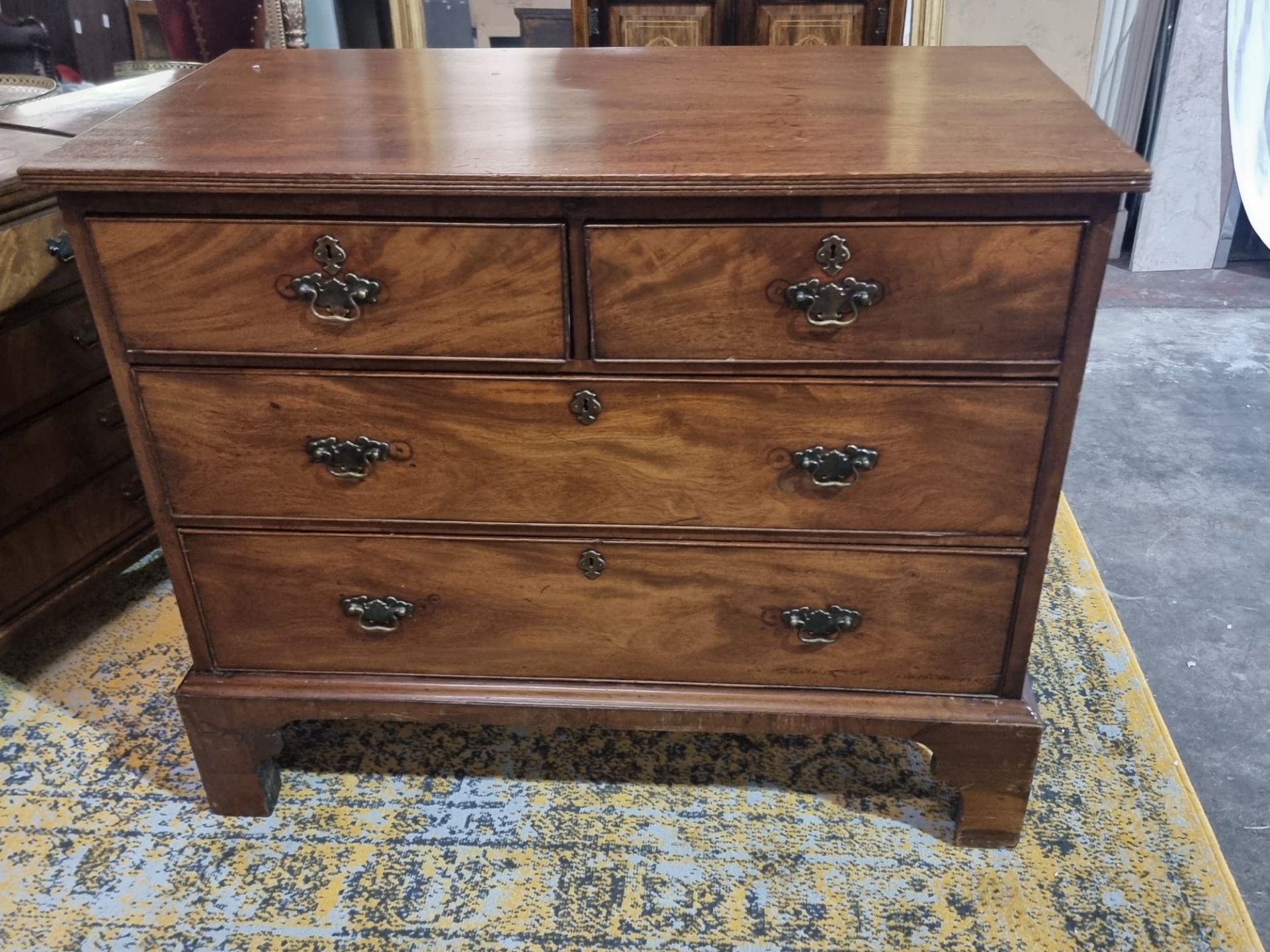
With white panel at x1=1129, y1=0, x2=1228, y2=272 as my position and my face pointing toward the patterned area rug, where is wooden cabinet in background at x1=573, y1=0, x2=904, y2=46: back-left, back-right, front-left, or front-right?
front-right

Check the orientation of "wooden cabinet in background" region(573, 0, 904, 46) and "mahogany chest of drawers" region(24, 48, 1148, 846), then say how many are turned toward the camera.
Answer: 2

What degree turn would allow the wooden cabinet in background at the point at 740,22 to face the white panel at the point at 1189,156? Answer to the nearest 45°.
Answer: approximately 90° to its left

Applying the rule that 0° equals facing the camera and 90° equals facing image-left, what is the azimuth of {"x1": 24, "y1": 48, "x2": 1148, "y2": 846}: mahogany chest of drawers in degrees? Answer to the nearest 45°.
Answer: approximately 0°

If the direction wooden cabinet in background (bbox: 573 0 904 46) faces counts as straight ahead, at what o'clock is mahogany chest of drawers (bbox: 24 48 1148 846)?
The mahogany chest of drawers is roughly at 12 o'clock from the wooden cabinet in background.

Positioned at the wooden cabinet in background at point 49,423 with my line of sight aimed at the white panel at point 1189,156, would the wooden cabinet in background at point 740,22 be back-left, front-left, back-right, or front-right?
front-left

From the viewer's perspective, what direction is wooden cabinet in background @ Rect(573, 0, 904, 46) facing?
toward the camera

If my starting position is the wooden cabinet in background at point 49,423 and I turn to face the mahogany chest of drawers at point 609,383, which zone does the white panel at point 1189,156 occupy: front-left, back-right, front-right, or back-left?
front-left

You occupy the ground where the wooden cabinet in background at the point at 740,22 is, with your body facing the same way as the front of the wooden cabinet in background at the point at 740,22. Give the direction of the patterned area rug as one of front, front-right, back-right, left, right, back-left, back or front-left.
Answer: front

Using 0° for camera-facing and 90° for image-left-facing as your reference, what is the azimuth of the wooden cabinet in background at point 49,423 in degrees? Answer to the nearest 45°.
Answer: approximately 315°

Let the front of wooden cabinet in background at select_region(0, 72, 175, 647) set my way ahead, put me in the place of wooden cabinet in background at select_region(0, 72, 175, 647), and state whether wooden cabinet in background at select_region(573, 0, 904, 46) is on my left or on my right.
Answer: on my left

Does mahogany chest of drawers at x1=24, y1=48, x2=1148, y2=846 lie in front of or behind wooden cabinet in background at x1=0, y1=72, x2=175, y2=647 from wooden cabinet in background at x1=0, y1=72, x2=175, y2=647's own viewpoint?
in front

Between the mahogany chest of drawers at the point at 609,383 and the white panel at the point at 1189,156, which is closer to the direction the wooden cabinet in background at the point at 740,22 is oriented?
the mahogany chest of drawers
